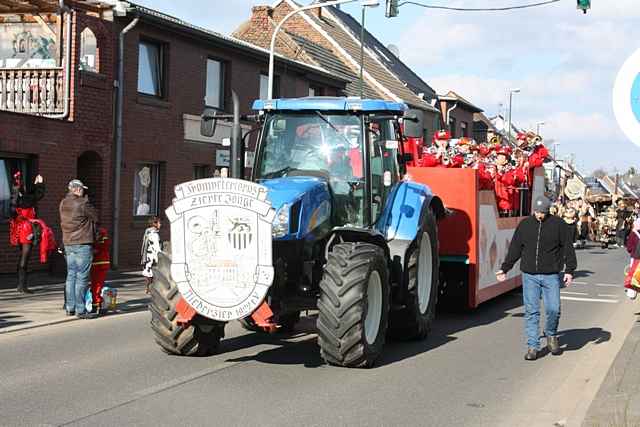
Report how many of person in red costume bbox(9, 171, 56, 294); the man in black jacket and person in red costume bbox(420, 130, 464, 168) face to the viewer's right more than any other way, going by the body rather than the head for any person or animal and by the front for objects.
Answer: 1

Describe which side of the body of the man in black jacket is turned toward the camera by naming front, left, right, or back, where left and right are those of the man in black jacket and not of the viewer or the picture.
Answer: front

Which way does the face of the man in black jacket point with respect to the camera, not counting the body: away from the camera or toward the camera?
toward the camera

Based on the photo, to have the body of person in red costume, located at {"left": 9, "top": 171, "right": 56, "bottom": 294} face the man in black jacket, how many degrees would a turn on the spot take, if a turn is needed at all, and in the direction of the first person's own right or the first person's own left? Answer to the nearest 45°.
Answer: approximately 45° to the first person's own right

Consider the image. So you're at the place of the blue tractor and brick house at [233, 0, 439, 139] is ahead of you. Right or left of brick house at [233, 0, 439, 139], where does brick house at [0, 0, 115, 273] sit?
left

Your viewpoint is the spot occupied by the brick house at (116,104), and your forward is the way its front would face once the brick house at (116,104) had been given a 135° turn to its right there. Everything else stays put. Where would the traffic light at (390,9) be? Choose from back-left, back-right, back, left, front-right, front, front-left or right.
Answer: back

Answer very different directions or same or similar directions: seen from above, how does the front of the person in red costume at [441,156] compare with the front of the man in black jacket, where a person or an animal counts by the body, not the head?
same or similar directions

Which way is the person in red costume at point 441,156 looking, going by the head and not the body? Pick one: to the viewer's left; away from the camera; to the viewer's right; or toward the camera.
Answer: toward the camera

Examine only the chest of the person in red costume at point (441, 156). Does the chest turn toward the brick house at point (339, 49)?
no

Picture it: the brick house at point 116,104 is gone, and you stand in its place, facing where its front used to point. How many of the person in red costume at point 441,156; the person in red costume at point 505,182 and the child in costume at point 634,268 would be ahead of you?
3

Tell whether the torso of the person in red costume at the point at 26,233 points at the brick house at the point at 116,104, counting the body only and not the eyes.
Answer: no

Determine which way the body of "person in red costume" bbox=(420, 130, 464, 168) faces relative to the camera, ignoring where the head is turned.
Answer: toward the camera

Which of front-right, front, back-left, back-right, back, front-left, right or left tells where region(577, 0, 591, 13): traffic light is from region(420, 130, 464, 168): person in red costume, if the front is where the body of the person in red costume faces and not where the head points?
back-left

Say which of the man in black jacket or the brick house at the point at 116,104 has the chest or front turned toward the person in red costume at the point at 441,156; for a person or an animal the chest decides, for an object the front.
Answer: the brick house

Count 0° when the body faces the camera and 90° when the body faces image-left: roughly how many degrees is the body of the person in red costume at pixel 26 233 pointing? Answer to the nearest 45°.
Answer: approximately 270°

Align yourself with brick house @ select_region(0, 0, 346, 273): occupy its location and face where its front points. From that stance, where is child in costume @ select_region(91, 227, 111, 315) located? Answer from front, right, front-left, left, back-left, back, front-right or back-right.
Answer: front-right
